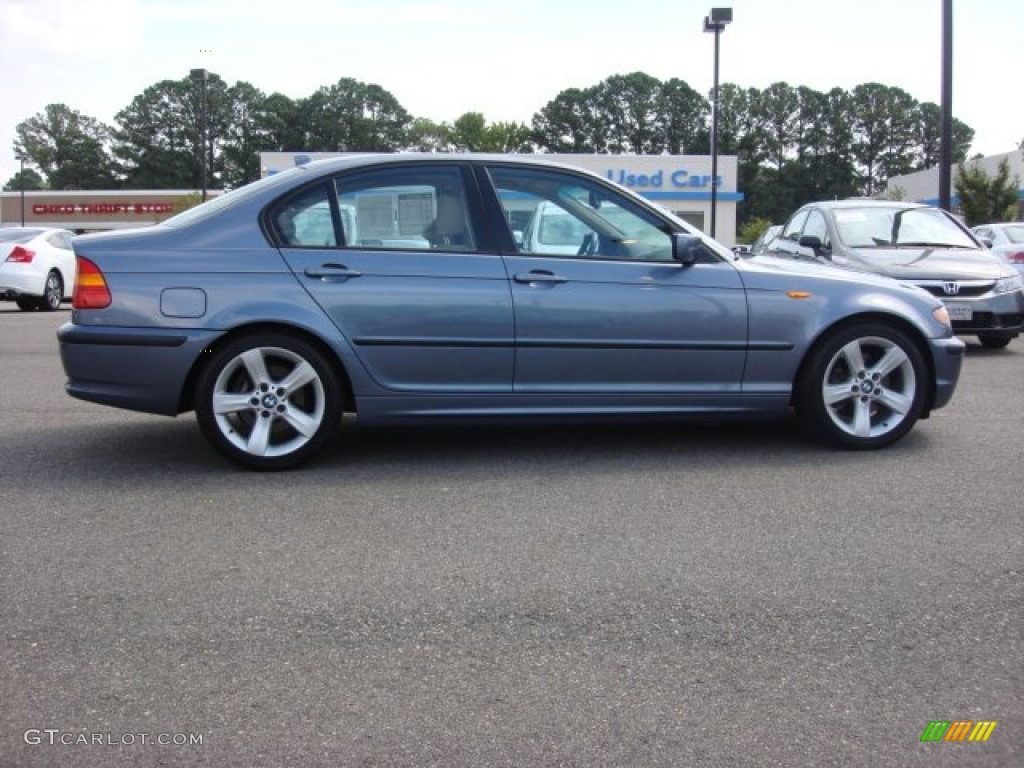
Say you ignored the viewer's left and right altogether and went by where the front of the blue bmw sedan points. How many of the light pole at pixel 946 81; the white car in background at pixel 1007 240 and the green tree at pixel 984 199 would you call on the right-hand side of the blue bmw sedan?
0

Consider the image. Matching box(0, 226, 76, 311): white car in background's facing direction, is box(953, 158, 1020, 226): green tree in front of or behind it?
in front

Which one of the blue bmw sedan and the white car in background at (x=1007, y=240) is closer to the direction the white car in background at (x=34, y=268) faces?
the white car in background

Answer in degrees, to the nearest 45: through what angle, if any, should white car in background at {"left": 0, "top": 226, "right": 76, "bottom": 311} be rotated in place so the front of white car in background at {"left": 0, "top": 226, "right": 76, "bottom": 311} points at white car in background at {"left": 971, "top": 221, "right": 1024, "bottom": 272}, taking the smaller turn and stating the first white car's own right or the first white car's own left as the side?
approximately 90° to the first white car's own right

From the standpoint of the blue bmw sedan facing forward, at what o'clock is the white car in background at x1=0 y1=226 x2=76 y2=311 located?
The white car in background is roughly at 8 o'clock from the blue bmw sedan.

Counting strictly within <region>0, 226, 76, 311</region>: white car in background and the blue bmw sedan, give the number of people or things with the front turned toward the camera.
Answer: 0

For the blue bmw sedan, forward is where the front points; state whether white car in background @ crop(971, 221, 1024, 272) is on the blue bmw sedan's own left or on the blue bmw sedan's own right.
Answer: on the blue bmw sedan's own left

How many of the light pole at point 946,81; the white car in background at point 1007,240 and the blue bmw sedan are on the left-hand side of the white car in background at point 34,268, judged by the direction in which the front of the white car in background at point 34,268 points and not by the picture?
0

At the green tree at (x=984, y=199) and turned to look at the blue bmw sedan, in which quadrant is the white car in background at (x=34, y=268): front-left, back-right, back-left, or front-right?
front-right

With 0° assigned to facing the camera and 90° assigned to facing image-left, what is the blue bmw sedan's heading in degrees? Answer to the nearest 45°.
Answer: approximately 270°

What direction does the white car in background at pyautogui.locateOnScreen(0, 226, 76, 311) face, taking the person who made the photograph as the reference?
facing away from the viewer and to the right of the viewer

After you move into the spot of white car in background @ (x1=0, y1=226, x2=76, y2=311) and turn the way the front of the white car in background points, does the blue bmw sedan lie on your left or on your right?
on your right

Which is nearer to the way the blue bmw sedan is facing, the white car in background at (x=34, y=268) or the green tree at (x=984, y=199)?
the green tree
